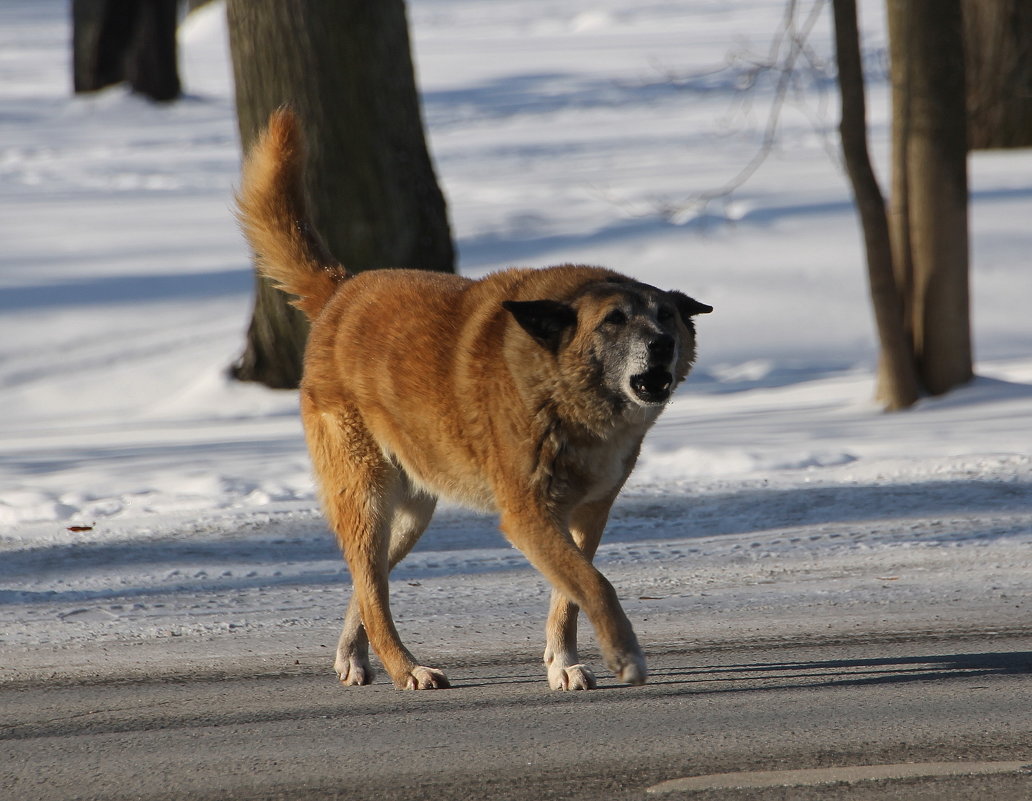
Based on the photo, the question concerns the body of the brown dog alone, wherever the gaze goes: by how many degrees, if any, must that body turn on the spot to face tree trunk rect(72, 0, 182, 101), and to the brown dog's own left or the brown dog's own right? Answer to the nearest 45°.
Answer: approximately 135° to the brown dog's own left

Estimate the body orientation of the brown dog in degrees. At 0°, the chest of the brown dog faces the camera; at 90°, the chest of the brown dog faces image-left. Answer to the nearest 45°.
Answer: approximately 315°

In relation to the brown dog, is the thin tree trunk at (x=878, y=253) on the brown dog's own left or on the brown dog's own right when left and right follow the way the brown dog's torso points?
on the brown dog's own left

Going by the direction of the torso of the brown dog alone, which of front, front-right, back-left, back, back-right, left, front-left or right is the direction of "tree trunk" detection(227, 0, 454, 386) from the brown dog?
back-left
